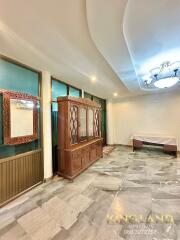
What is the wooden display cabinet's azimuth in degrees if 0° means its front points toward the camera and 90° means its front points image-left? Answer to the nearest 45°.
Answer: approximately 315°
